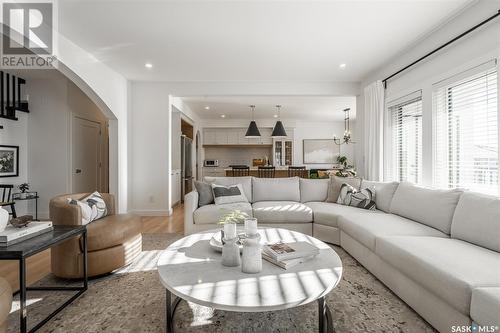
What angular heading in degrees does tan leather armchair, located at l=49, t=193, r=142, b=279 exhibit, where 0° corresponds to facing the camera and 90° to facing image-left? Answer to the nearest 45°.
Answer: approximately 315°

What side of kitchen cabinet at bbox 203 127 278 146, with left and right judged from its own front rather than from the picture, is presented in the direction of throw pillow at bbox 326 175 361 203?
front

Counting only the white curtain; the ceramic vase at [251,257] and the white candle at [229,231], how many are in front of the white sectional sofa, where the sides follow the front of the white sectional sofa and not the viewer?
2

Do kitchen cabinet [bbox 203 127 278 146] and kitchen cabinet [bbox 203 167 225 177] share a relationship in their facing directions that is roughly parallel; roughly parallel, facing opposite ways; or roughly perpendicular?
roughly parallel

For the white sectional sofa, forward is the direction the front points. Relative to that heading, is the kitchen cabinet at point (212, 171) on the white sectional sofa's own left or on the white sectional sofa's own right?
on the white sectional sofa's own right

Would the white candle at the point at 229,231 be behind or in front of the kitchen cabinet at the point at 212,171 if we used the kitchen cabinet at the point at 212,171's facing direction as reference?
in front

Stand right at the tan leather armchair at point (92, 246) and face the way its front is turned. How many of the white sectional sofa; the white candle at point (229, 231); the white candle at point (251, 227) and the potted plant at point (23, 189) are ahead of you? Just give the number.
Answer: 3

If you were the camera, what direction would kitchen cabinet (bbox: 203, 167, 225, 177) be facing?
facing the viewer

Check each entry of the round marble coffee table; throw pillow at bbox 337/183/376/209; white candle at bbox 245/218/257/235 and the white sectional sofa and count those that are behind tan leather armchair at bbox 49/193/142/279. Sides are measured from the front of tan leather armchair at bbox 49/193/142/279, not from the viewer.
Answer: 0

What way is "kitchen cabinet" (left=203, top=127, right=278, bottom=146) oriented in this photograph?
toward the camera

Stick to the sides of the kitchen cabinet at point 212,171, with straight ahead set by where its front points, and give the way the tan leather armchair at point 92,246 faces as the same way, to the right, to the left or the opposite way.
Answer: to the left

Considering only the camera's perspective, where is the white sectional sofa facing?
facing the viewer and to the left of the viewer

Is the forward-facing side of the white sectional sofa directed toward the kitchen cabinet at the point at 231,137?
no

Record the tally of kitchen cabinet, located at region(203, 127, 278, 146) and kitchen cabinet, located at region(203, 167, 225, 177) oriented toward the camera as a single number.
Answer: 2

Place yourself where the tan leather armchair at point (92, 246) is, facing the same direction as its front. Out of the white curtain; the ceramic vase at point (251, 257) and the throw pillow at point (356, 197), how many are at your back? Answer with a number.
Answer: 0

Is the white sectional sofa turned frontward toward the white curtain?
no

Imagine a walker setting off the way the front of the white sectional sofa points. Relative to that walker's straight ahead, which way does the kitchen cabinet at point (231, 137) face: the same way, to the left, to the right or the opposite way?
to the left

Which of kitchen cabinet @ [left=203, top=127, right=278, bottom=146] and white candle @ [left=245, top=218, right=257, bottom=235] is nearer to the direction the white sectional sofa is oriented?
the white candle

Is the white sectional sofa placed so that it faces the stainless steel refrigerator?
no
